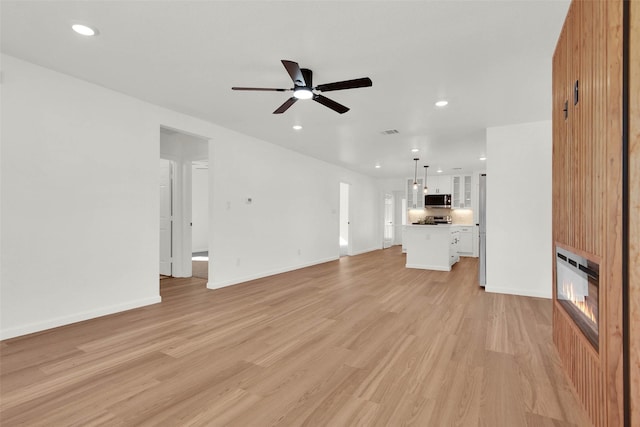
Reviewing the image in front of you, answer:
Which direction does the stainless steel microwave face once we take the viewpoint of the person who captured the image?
facing the viewer

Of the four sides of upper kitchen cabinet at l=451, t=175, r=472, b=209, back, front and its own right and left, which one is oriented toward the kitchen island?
front

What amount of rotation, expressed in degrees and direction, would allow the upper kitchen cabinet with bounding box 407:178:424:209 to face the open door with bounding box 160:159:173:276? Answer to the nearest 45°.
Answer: approximately 45° to its right

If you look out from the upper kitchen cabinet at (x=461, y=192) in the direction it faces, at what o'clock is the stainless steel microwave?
The stainless steel microwave is roughly at 2 o'clock from the upper kitchen cabinet.

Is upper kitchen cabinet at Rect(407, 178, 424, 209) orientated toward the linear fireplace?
yes

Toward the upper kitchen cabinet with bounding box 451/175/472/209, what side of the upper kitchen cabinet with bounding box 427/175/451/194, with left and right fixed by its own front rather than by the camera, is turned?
left

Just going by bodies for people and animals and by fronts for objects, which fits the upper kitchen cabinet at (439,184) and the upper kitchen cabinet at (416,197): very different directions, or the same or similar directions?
same or similar directions

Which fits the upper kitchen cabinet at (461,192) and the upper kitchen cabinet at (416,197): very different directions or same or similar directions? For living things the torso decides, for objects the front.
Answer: same or similar directions

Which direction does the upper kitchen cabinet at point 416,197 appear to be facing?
toward the camera

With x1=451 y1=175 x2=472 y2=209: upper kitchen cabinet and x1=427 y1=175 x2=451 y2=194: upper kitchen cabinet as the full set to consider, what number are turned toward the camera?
2

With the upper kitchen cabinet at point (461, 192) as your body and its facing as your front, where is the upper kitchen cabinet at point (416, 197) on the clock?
the upper kitchen cabinet at point (416, 197) is roughly at 3 o'clock from the upper kitchen cabinet at point (461, 192).

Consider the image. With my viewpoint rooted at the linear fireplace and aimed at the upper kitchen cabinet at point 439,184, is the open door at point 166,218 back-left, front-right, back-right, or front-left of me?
front-left

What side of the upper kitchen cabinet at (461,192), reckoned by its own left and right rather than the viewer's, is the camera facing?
front

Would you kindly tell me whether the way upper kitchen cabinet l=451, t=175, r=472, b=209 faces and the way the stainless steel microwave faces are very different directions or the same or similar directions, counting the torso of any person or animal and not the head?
same or similar directions

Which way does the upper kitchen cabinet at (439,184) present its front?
toward the camera

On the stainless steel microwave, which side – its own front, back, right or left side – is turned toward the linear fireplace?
front
